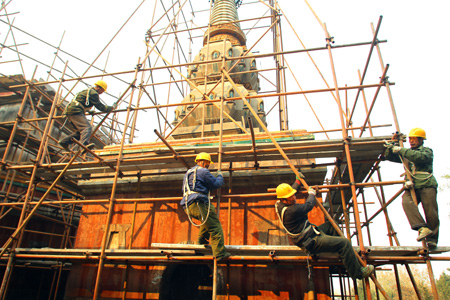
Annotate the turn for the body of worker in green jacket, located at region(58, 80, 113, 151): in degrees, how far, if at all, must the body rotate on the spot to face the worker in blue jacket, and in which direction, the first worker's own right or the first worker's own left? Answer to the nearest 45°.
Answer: approximately 45° to the first worker's own right

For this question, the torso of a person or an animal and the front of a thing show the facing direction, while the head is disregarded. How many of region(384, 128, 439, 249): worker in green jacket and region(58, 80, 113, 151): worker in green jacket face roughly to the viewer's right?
1

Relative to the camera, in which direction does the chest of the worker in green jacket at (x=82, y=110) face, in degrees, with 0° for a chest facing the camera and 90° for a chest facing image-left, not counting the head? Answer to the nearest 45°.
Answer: approximately 270°

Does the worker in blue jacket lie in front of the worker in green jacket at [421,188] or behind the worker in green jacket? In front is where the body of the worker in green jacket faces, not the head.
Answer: in front

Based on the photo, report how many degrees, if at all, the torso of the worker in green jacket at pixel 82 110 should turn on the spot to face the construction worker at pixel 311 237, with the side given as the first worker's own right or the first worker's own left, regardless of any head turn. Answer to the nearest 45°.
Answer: approximately 45° to the first worker's own right

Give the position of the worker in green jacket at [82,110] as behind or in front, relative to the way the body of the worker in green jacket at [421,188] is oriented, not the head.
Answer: in front

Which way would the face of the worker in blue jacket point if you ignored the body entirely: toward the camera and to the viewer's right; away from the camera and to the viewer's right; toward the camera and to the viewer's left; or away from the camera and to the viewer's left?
away from the camera and to the viewer's right

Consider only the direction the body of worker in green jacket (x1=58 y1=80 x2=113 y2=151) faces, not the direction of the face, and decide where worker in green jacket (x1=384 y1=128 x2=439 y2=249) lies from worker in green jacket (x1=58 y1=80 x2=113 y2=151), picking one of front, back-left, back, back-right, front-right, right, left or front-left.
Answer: front-right

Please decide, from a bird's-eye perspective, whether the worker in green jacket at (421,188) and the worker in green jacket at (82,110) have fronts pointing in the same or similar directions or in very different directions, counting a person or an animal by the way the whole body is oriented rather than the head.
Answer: very different directions

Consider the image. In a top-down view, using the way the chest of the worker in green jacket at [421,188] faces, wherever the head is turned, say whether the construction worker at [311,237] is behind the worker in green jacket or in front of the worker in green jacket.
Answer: in front

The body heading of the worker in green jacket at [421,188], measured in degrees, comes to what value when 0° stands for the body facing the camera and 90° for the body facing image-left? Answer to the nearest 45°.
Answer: approximately 45°
